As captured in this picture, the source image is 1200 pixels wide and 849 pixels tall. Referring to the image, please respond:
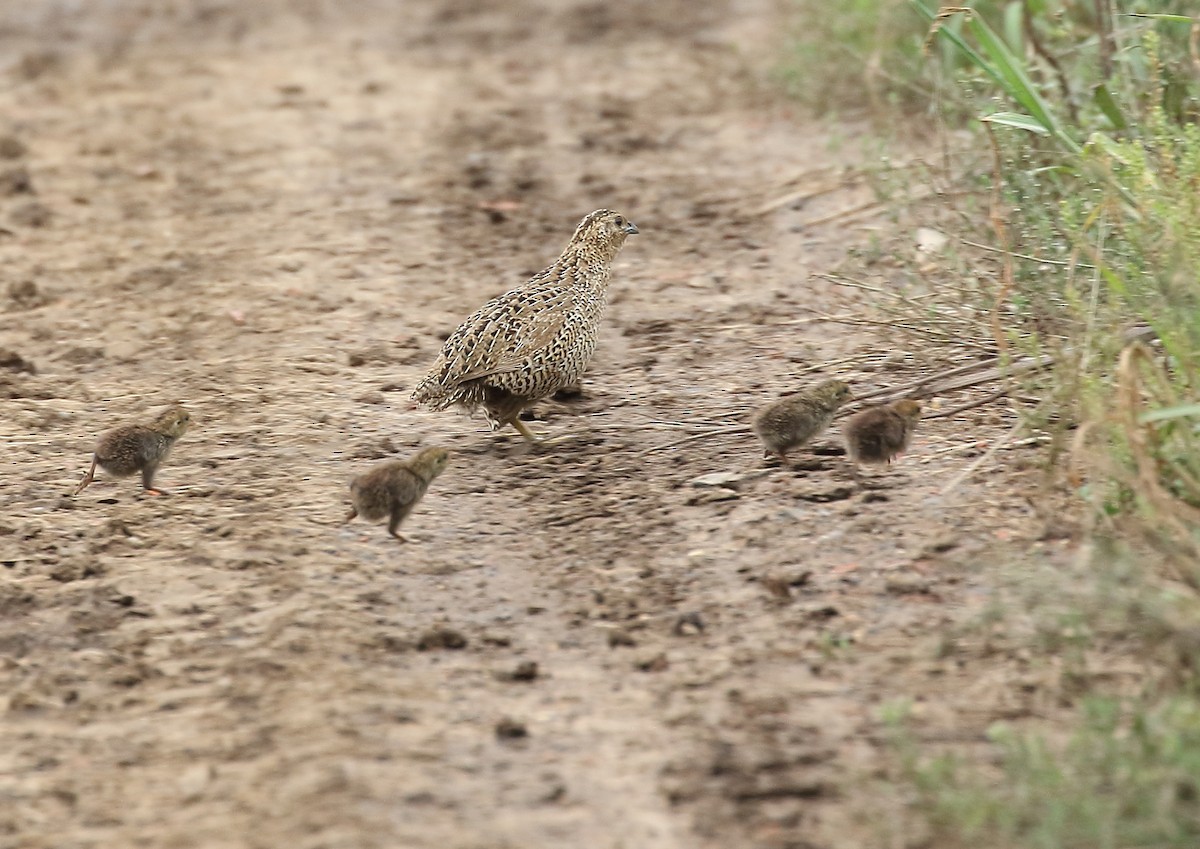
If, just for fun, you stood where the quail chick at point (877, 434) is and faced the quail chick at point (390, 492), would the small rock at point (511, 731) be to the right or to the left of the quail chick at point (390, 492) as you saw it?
left

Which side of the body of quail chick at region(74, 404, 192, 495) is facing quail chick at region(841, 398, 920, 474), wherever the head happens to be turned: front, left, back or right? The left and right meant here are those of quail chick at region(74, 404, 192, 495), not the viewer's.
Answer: front

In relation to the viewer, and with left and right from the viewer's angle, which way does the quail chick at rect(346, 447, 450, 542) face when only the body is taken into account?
facing to the right of the viewer

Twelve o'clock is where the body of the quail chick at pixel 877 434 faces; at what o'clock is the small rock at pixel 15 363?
The small rock is roughly at 8 o'clock from the quail chick.

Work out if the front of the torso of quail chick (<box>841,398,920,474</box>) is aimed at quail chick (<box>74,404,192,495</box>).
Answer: no

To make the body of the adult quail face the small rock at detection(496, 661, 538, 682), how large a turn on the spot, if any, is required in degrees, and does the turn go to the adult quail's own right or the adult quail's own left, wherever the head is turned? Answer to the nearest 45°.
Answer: approximately 90° to the adult quail's own right

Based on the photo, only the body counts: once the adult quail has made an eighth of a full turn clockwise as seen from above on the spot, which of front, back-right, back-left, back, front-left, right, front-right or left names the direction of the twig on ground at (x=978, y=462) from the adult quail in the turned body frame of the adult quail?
front

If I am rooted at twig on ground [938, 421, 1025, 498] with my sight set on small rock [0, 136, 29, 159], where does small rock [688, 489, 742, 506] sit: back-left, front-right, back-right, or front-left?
front-left

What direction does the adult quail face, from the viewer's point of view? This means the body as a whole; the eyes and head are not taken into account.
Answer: to the viewer's right

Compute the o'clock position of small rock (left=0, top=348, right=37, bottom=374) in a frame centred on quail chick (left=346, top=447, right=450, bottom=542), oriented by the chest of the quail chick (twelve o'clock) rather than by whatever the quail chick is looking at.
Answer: The small rock is roughly at 8 o'clock from the quail chick.

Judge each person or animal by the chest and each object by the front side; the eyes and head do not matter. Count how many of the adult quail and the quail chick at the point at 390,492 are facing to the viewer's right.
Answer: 2

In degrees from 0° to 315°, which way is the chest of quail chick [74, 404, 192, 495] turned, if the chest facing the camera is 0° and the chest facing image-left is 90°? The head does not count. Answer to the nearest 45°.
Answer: approximately 270°

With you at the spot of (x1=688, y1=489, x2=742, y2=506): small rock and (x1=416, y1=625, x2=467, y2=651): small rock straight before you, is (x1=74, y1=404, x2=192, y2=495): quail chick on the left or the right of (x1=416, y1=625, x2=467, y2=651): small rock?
right

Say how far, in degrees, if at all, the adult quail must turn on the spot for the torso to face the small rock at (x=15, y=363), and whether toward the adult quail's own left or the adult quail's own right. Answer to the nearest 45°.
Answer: approximately 135° to the adult quail's own left

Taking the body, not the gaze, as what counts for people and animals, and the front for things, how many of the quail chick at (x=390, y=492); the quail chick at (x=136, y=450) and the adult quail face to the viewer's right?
3

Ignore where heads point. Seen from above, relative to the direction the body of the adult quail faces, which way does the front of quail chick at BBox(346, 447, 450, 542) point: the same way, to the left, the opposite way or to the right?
the same way

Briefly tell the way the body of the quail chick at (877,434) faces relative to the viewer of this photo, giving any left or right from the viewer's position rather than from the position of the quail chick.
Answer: facing away from the viewer and to the right of the viewer

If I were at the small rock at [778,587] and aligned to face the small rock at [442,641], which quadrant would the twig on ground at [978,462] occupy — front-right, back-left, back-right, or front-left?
back-right

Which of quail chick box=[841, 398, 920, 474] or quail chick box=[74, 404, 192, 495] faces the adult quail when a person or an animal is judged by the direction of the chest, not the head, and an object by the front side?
quail chick box=[74, 404, 192, 495]

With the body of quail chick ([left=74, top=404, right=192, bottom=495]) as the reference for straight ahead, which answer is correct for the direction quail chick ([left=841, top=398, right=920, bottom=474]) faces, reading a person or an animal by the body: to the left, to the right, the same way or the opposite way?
the same way
